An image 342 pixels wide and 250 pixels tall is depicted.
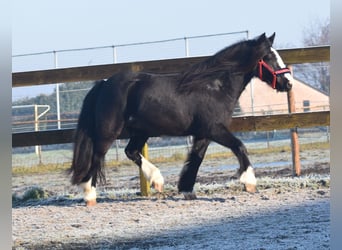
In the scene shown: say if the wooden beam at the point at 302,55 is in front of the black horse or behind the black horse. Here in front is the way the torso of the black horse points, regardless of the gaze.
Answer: in front

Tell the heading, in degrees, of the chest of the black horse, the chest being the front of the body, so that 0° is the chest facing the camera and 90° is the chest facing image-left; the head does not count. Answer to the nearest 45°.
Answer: approximately 270°
